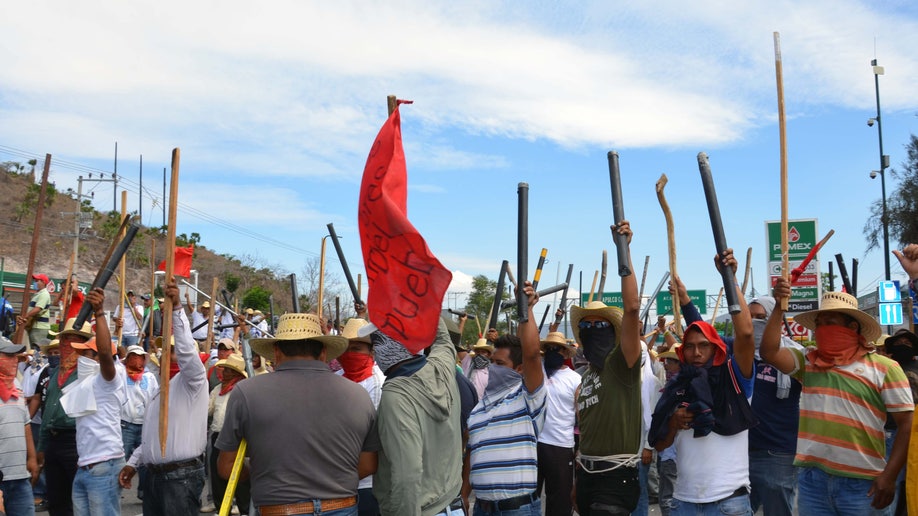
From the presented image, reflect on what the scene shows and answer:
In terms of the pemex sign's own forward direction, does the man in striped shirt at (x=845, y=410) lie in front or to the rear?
in front

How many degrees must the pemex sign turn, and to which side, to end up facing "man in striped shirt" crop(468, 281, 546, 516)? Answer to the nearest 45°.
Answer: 0° — it already faces them

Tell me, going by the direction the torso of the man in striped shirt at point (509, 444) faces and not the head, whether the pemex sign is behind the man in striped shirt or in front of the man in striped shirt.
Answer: behind

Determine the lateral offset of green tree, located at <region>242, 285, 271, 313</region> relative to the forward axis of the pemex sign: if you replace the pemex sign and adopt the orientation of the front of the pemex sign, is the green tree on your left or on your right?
on your right

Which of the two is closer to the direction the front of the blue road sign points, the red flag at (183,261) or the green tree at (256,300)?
the red flag

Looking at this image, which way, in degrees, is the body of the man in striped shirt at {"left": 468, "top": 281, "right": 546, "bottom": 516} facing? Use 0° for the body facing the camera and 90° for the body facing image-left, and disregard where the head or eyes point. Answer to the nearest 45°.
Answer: approximately 45°

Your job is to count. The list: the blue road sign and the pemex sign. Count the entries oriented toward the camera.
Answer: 2

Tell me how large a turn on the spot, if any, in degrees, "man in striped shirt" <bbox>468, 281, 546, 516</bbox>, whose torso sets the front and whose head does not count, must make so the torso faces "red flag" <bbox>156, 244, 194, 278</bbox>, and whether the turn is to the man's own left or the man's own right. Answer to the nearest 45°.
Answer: approximately 90° to the man's own right

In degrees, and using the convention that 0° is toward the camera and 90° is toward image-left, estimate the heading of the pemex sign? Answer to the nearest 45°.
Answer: approximately 0°
